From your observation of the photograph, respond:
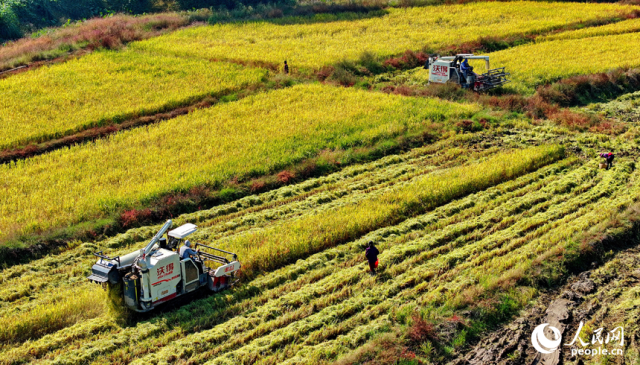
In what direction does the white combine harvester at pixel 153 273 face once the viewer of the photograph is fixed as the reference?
facing away from the viewer and to the right of the viewer

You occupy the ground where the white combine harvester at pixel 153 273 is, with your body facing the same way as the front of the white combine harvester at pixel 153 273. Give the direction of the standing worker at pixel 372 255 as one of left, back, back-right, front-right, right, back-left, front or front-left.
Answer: front-right

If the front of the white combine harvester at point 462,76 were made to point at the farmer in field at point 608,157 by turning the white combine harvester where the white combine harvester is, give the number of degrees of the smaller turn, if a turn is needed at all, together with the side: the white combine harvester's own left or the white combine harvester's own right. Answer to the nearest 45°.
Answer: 0° — it already faces them

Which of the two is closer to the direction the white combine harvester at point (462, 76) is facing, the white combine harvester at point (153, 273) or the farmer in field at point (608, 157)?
the farmer in field

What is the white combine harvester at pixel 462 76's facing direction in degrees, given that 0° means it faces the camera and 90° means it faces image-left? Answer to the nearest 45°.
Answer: approximately 315°

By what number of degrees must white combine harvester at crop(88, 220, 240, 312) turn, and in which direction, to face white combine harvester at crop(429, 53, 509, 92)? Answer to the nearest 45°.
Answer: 0° — it already faces it

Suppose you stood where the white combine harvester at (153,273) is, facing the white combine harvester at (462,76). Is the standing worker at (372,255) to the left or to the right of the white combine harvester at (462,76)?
right

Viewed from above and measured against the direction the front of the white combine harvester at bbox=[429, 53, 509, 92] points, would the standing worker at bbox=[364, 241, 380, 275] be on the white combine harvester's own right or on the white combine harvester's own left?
on the white combine harvester's own right
